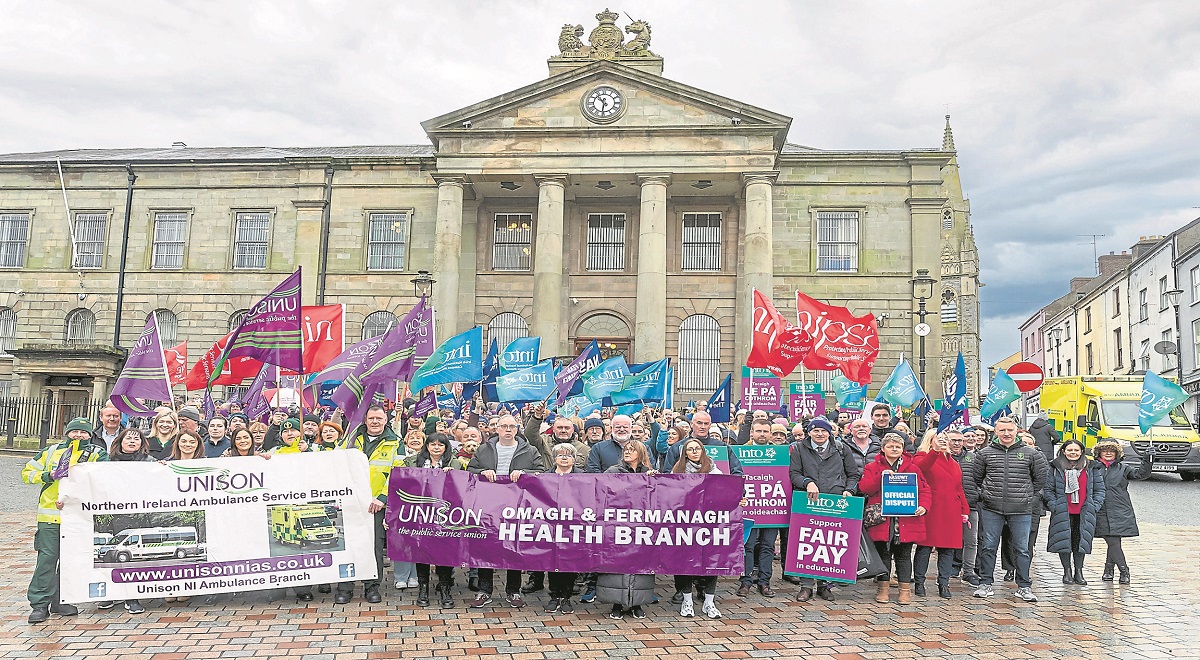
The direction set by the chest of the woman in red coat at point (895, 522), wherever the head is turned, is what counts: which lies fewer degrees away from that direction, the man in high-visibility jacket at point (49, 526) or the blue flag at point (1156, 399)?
the man in high-visibility jacket

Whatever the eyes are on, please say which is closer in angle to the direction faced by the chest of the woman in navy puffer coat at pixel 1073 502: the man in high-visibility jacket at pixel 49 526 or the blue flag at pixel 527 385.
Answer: the man in high-visibility jacket

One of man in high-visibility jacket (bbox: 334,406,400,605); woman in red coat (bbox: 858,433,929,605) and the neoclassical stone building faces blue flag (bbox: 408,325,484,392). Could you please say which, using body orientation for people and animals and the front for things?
the neoclassical stone building

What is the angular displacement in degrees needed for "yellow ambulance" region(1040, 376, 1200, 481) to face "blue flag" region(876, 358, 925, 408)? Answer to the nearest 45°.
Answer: approximately 90° to its right

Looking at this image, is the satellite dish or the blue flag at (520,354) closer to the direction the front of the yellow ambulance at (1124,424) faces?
the blue flag

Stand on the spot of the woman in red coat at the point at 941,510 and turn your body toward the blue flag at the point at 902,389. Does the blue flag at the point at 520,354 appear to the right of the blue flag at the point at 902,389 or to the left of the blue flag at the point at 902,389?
left

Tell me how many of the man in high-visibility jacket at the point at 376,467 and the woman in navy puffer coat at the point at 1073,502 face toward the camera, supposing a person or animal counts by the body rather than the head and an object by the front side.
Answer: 2

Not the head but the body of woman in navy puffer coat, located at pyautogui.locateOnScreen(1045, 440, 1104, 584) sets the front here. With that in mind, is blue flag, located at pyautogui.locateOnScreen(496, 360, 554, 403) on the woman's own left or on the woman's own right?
on the woman's own right

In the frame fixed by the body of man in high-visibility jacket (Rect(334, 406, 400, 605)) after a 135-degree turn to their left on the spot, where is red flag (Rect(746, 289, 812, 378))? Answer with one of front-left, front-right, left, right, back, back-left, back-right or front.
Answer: front

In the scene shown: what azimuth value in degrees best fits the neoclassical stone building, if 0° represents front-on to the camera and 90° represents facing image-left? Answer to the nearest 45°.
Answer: approximately 0°
